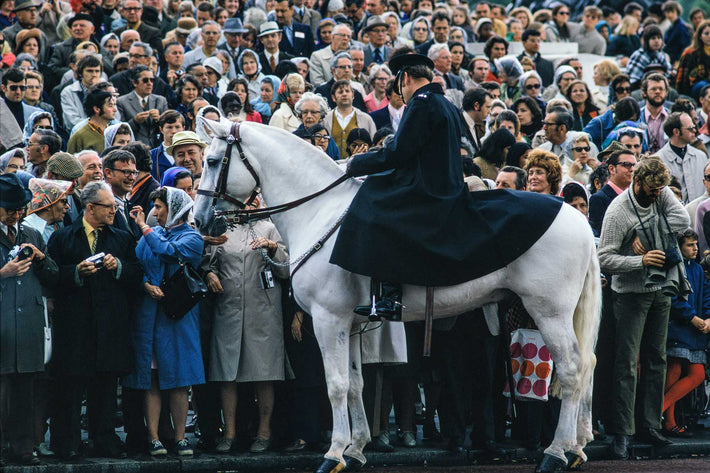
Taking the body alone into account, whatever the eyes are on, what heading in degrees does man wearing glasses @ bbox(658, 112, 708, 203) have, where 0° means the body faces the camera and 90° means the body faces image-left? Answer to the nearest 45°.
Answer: approximately 315°

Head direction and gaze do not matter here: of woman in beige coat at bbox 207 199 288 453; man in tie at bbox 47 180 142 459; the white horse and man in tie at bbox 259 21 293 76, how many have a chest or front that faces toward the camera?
3

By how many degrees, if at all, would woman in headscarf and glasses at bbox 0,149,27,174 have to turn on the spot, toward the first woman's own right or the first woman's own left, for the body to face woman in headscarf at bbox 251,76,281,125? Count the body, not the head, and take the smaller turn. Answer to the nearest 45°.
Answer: approximately 90° to the first woman's own left

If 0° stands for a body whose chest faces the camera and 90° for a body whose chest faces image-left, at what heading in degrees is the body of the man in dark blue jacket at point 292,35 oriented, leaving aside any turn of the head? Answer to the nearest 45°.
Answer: approximately 45°

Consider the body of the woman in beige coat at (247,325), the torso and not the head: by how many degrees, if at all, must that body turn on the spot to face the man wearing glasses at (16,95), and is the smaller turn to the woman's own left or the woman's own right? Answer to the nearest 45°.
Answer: approximately 135° to the woman's own right

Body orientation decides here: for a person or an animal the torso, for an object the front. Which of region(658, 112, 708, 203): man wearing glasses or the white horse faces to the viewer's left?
the white horse

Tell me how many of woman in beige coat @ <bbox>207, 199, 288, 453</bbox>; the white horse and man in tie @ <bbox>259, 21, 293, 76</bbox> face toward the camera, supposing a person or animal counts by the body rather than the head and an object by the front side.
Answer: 2

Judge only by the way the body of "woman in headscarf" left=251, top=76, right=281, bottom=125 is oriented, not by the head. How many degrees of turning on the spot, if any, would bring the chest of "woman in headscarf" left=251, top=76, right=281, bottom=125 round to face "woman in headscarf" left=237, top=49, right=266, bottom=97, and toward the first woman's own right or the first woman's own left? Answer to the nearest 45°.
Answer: approximately 135° to the first woman's own right

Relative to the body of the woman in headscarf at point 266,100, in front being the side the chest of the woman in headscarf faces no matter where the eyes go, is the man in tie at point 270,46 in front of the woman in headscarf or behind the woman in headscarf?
behind
